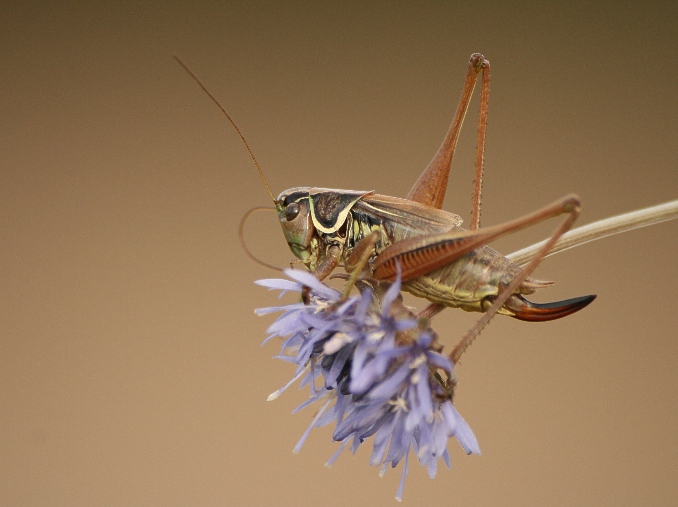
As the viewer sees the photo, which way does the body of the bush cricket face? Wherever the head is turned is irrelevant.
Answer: to the viewer's left
